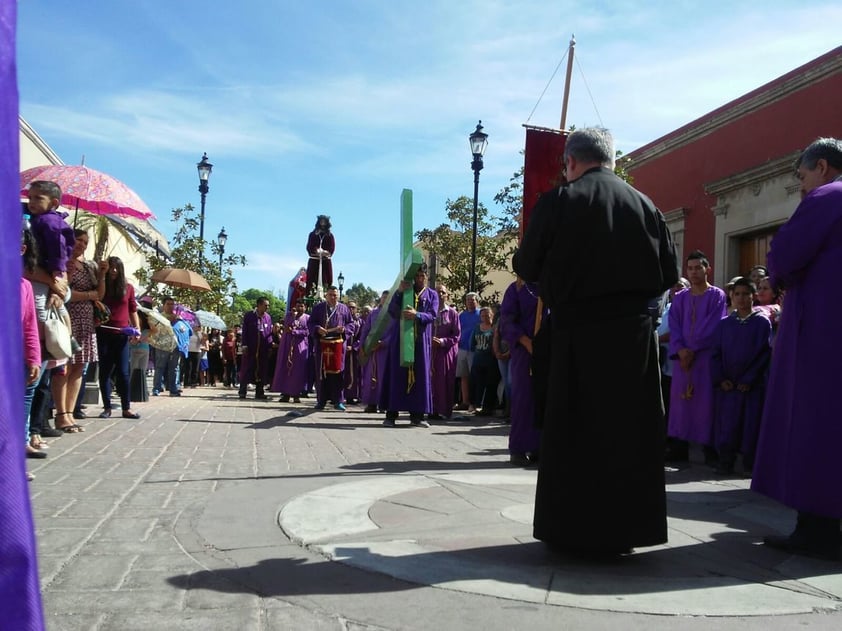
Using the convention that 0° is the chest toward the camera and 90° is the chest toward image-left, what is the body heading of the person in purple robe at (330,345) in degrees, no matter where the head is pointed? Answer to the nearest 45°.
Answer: approximately 0°

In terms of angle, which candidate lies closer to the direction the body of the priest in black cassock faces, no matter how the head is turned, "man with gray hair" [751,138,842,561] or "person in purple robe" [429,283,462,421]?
the person in purple robe

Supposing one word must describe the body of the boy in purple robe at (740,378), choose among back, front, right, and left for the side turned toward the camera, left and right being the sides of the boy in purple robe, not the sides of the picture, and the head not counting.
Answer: front

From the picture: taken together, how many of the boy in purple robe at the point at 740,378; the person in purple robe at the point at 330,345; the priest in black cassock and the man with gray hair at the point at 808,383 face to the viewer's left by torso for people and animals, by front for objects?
1

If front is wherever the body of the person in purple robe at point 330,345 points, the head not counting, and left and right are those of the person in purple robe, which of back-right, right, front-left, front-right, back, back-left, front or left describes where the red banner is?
front

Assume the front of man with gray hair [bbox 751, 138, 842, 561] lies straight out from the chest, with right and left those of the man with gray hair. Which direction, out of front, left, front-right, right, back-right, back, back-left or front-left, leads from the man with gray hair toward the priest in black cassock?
front-left

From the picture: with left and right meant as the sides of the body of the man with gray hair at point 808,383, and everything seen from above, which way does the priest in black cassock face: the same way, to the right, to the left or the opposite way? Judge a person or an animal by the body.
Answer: to the right

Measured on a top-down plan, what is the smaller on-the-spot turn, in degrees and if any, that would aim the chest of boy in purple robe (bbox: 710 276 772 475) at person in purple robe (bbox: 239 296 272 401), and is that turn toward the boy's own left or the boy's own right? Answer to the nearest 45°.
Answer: approximately 135° to the boy's own right

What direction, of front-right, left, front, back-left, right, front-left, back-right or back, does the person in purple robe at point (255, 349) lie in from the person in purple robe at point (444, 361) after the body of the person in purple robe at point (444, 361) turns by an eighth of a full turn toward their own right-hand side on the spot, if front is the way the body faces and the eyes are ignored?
front-right

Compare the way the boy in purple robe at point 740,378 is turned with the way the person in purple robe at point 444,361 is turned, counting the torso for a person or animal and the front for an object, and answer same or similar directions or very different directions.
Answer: same or similar directions

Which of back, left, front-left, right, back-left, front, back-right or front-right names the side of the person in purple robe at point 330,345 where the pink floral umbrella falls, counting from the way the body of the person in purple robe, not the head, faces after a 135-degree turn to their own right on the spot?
left

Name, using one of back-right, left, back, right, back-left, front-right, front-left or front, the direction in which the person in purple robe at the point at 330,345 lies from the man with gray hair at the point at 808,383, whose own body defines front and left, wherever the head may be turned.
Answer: front-right

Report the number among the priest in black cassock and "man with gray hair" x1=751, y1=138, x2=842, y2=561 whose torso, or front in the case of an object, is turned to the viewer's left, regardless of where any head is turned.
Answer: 1

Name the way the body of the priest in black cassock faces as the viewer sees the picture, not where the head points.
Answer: away from the camera

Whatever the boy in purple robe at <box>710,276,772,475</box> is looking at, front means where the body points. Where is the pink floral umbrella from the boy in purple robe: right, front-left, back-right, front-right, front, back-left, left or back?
right

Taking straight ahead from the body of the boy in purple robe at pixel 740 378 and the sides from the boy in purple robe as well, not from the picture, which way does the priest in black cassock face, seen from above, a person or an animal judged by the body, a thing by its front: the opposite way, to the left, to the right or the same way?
the opposite way

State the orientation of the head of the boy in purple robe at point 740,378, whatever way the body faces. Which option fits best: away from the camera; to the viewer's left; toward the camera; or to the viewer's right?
toward the camera

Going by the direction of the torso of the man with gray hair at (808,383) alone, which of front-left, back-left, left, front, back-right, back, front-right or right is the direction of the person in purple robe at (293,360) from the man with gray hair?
front-right

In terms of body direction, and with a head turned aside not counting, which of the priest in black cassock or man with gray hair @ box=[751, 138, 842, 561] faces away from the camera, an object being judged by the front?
the priest in black cassock
